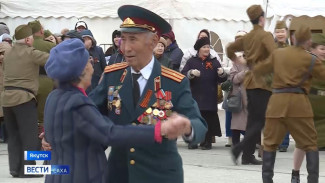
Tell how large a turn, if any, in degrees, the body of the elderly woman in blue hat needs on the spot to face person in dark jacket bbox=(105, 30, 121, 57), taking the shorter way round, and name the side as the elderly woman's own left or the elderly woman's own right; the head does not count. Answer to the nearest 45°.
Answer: approximately 45° to the elderly woman's own left

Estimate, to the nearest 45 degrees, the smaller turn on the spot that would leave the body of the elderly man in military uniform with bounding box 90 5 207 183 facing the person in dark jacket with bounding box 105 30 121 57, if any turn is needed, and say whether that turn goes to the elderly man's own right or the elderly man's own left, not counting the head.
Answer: approximately 135° to the elderly man's own right

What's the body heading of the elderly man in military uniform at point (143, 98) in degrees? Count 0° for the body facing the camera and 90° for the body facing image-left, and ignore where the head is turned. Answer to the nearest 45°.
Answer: approximately 45°

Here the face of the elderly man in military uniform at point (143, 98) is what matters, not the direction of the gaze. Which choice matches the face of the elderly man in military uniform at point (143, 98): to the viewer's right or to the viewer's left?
to the viewer's left

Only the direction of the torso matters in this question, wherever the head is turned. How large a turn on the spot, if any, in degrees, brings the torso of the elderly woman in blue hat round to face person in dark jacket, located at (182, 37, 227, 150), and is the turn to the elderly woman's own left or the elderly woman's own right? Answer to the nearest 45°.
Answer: approximately 45° to the elderly woman's own left

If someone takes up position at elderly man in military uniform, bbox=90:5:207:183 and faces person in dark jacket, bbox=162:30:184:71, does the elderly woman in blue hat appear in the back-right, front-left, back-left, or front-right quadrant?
back-left

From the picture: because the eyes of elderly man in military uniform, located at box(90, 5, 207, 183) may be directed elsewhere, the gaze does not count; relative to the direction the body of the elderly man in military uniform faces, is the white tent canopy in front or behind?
behind
